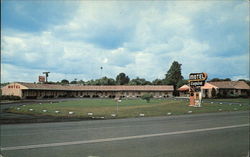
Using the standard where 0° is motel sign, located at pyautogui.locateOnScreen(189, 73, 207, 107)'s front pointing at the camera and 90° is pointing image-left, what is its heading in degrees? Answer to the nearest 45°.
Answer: approximately 0°
